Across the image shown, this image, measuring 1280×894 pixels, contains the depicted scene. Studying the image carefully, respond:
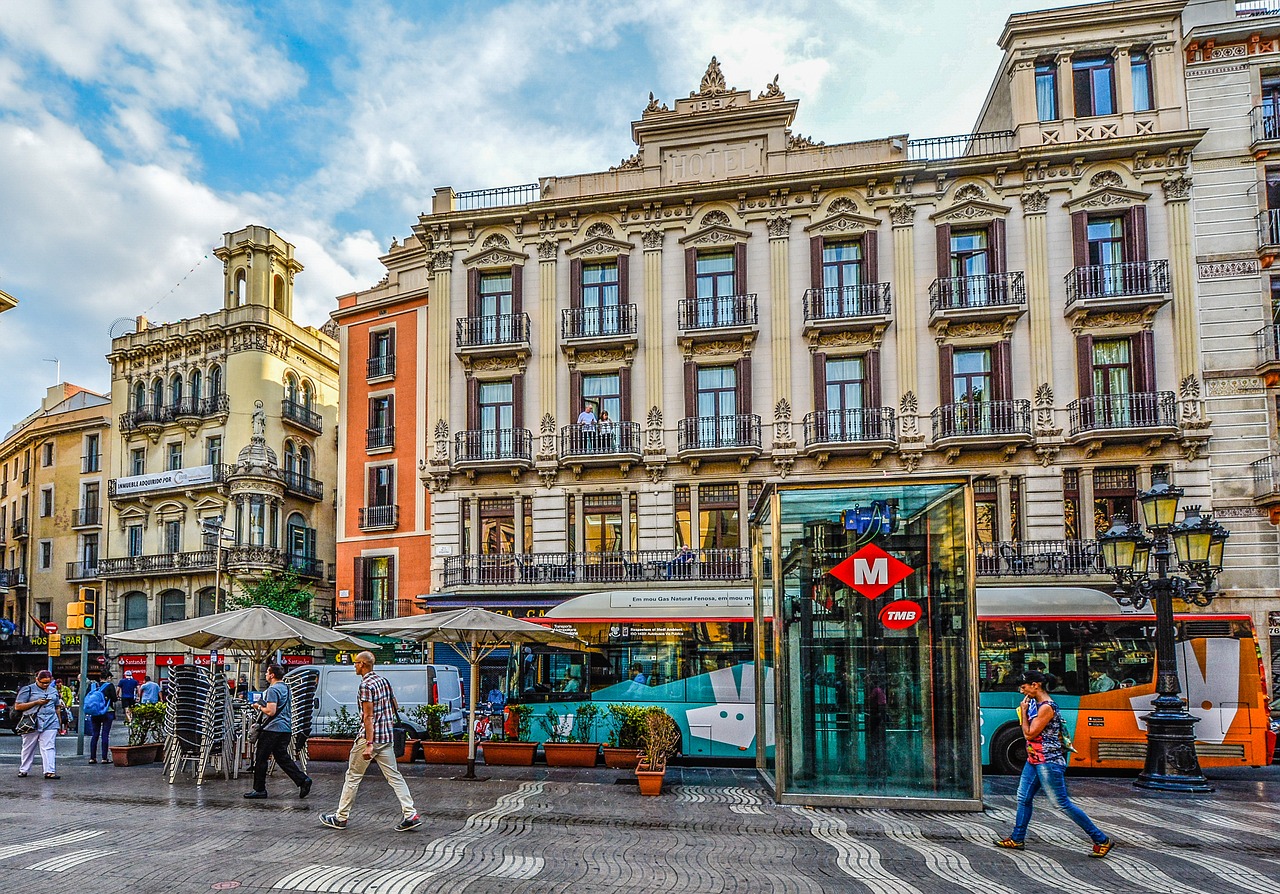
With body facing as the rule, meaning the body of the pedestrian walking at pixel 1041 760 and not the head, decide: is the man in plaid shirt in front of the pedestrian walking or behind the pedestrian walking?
in front

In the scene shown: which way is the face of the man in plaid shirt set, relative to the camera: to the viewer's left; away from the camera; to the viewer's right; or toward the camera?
to the viewer's left

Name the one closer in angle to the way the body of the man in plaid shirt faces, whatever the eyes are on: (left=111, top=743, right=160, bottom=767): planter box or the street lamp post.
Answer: the planter box

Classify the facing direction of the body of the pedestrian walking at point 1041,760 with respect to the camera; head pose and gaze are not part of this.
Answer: to the viewer's left

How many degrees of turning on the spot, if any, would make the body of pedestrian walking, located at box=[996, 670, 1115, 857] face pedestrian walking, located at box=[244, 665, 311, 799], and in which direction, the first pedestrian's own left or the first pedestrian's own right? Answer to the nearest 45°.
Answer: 0° — they already face them

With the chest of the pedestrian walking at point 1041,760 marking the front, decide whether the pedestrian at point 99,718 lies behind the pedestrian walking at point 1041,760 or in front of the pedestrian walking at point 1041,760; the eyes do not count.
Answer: in front

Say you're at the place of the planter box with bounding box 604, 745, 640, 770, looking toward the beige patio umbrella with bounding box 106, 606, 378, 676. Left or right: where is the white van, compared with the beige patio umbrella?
right

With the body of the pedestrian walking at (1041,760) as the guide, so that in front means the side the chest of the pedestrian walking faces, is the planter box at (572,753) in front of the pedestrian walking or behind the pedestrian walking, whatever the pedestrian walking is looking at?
in front

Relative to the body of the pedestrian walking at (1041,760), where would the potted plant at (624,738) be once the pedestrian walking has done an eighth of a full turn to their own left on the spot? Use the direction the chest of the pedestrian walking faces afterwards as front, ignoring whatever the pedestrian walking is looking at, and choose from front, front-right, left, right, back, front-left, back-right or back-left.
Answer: right

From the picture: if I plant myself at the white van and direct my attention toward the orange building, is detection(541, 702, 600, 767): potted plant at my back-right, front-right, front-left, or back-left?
back-right
